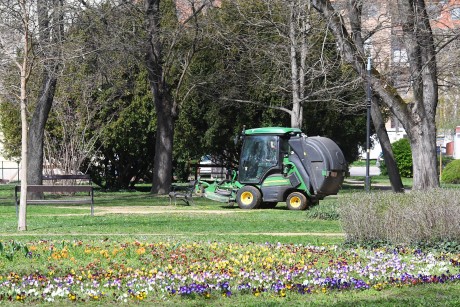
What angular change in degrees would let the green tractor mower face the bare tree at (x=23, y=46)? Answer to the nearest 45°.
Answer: approximately 45° to its left

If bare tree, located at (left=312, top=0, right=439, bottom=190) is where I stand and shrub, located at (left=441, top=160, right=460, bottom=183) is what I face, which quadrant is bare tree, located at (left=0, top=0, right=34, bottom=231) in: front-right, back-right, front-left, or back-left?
back-left

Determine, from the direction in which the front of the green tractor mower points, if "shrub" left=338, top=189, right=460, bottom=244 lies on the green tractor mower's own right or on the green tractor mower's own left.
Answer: on the green tractor mower's own left

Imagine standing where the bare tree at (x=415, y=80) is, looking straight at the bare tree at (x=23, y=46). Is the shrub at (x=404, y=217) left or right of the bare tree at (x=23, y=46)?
left

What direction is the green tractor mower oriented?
to the viewer's left

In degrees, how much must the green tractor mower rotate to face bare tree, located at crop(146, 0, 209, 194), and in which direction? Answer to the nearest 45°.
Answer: approximately 45° to its right
